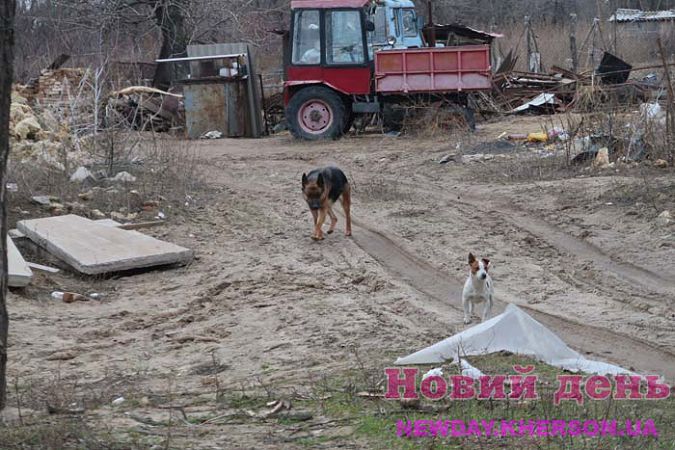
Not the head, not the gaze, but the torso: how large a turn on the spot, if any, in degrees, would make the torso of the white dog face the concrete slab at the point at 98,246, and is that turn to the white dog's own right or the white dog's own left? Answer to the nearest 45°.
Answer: approximately 135° to the white dog's own right

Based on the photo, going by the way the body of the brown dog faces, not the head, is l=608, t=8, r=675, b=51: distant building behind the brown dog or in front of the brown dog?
behind

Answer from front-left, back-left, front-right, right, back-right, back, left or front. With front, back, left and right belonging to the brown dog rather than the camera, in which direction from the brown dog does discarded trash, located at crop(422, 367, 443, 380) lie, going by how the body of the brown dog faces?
front-left

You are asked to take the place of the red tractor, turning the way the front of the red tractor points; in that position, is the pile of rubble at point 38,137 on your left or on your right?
on your right

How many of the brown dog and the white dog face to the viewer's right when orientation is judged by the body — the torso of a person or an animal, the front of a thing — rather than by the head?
0

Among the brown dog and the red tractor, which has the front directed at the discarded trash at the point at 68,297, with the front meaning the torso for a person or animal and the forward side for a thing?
the brown dog

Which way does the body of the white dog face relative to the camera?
toward the camera

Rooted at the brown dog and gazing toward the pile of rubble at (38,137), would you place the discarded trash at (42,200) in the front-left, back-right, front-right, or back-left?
front-left

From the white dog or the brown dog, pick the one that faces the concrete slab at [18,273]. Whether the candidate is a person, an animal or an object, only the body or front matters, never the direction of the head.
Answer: the brown dog

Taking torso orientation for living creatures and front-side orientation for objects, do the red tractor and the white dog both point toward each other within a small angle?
no

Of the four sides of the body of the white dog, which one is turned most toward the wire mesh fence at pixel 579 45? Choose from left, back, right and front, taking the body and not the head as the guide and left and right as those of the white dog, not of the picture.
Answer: back

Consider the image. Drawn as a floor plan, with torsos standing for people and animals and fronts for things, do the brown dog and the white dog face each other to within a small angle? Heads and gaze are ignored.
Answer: no

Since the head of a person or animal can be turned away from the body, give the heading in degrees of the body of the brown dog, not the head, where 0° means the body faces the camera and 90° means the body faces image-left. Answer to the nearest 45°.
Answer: approximately 45°

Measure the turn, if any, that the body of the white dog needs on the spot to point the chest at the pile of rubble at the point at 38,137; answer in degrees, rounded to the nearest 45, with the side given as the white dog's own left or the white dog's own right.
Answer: approximately 135° to the white dog's own right

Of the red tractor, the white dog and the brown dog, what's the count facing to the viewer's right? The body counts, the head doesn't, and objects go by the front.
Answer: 1

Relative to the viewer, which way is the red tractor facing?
to the viewer's right

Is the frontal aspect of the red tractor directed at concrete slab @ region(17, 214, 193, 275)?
no

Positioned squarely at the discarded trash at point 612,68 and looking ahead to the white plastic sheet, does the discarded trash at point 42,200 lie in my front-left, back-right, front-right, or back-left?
front-right

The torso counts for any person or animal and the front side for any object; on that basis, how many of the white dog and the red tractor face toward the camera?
1
